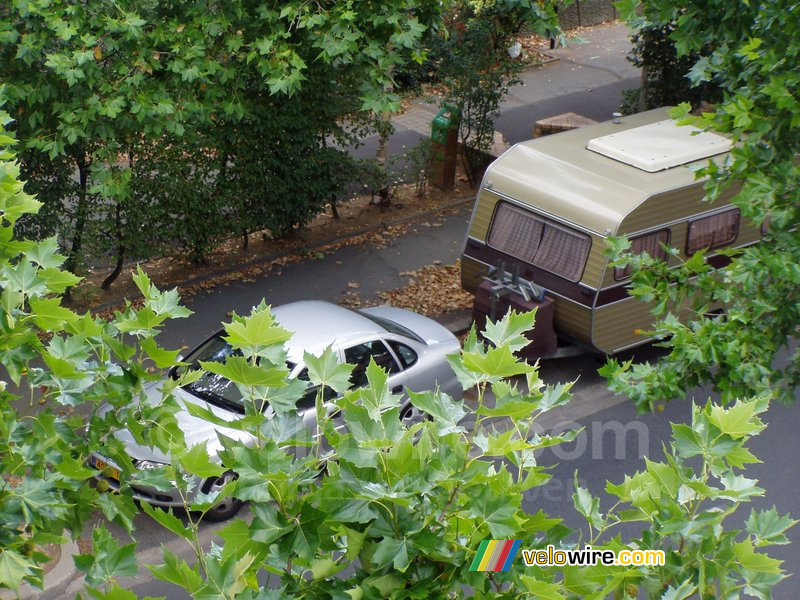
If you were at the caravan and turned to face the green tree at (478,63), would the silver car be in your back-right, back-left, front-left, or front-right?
back-left

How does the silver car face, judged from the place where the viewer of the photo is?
facing the viewer and to the left of the viewer

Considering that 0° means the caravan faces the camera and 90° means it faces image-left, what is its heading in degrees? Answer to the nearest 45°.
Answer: approximately 45°

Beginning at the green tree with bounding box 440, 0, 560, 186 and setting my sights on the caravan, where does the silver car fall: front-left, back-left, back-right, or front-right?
front-right

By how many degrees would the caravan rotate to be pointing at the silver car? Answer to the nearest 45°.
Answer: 0° — it already faces it

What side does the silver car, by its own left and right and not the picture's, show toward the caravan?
back

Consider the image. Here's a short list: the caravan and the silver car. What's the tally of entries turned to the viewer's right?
0

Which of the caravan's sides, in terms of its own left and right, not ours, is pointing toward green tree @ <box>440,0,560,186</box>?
right

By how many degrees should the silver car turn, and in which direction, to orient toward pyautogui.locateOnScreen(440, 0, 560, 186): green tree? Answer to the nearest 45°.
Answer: approximately 180°

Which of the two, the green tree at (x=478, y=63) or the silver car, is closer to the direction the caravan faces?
the silver car
